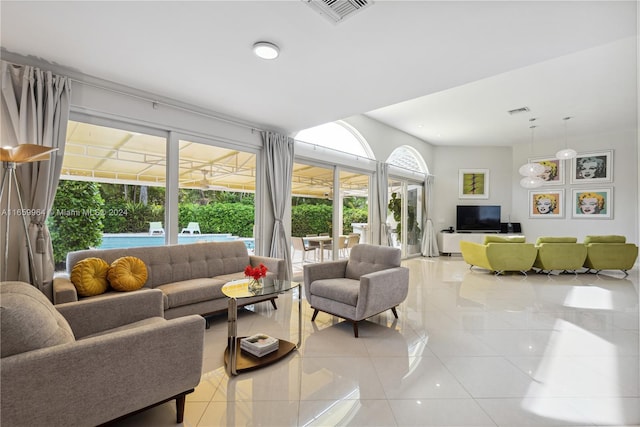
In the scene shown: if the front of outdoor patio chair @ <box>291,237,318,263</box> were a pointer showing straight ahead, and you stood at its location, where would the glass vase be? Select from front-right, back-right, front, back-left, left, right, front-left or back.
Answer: back-right

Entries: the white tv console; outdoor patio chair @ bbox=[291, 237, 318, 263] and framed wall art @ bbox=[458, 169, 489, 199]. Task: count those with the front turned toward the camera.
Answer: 2

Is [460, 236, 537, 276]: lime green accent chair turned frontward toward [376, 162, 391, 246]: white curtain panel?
no

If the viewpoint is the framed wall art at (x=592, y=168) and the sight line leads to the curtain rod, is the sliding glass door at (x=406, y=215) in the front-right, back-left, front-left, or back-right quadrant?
front-right

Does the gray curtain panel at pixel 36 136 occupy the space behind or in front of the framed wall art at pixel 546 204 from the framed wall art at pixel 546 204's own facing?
in front

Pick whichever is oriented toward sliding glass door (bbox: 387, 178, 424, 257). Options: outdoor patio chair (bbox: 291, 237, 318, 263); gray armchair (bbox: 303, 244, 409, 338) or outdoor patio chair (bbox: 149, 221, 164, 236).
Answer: outdoor patio chair (bbox: 291, 237, 318, 263)

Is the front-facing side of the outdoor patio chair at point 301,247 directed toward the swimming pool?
no

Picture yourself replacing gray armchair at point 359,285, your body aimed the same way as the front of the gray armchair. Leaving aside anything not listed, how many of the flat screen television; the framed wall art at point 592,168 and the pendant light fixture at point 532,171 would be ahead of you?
0

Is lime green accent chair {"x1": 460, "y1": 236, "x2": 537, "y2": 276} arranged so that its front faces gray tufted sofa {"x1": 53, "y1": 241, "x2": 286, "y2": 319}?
no

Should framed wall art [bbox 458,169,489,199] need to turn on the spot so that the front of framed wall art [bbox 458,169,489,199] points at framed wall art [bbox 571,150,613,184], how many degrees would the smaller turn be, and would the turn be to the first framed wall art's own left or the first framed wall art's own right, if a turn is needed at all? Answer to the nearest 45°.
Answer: approximately 90° to the first framed wall art's own left

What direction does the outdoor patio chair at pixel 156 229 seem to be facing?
toward the camera

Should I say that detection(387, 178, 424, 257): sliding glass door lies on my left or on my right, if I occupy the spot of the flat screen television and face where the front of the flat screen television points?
on my right

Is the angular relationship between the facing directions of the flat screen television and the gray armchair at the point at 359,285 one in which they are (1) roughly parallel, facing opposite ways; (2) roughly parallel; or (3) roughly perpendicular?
roughly parallel

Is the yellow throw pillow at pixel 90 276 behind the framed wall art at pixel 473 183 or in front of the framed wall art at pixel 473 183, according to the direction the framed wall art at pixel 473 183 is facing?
in front

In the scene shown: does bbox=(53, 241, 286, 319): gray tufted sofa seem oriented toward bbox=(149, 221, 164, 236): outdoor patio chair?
no

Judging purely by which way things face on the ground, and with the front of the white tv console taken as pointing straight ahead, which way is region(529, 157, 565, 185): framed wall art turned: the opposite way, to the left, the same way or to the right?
the same way

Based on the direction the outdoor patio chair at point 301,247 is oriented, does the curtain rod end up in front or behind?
behind

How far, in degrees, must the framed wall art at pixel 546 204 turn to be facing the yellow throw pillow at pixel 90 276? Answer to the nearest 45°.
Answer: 0° — it already faces it
